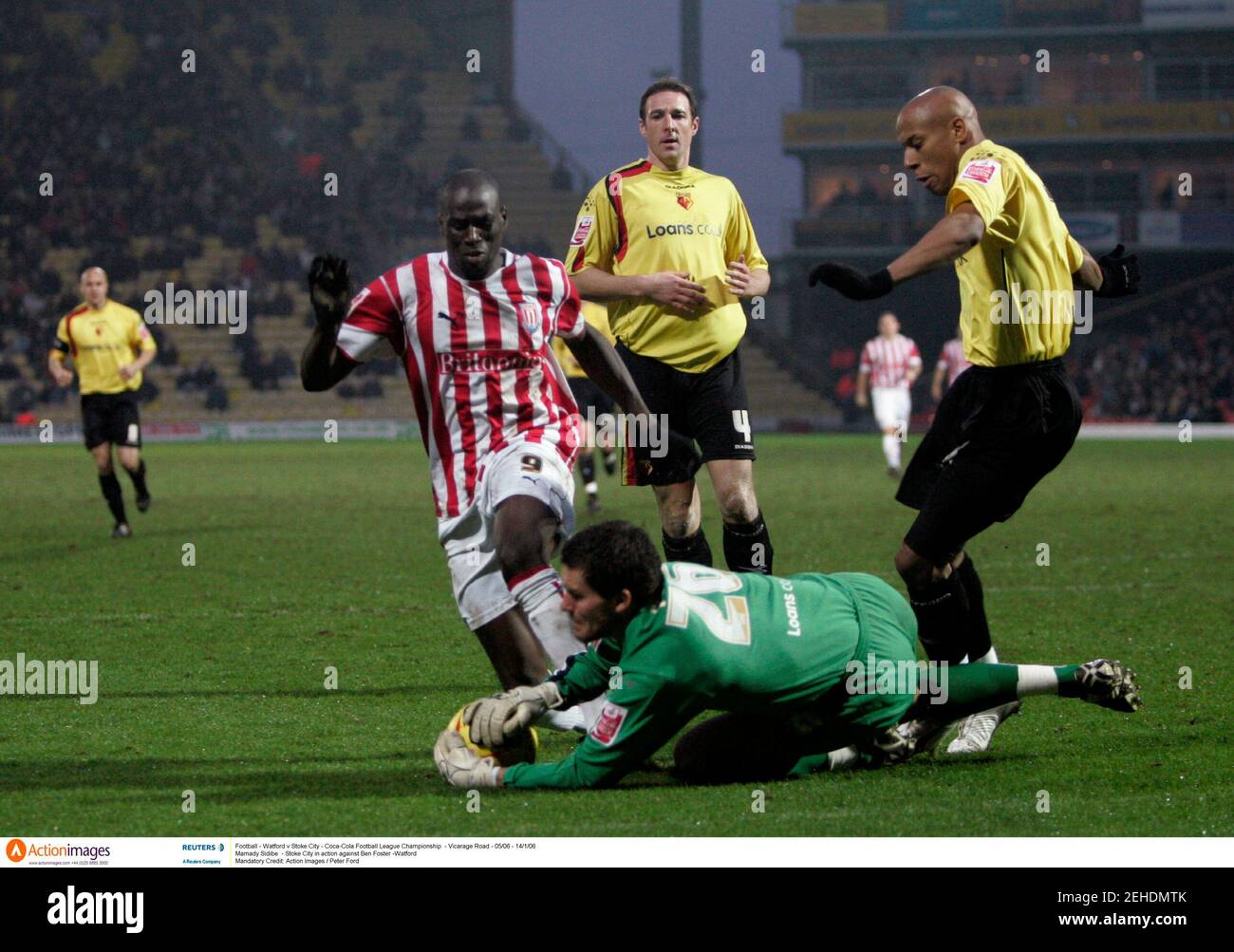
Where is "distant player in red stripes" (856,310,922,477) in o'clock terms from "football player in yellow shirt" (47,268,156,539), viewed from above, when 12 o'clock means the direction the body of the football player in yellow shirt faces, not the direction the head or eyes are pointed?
The distant player in red stripes is roughly at 8 o'clock from the football player in yellow shirt.

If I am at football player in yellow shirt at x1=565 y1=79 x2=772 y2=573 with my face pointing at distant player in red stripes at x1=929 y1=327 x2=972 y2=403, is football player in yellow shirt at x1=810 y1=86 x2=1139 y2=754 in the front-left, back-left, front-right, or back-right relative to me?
back-right

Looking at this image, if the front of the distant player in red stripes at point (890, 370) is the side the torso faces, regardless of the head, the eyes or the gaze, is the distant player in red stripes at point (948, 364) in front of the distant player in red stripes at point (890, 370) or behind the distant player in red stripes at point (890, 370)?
behind

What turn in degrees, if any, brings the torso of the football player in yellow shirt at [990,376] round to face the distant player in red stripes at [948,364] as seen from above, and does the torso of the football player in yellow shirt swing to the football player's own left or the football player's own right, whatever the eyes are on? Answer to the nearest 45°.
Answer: approximately 90° to the football player's own right

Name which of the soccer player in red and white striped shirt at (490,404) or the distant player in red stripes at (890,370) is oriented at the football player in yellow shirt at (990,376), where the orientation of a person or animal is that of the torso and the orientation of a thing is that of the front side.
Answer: the distant player in red stripes

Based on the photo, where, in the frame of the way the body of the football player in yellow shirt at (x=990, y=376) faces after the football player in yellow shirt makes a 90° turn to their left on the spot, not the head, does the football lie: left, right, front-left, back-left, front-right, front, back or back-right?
front-right

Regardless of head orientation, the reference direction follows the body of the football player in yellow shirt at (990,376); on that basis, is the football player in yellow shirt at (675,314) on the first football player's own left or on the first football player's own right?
on the first football player's own right

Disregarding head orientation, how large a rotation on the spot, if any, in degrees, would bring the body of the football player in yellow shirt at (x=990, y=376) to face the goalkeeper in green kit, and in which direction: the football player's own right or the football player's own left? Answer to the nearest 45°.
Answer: approximately 45° to the football player's own left

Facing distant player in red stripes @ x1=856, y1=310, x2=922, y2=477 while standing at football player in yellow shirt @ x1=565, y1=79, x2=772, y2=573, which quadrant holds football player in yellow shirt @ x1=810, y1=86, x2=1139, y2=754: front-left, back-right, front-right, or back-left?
back-right

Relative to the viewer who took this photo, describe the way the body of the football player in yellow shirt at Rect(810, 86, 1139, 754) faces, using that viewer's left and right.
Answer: facing to the left of the viewer
